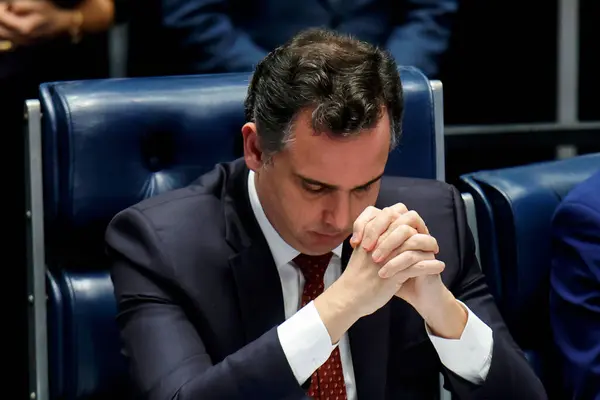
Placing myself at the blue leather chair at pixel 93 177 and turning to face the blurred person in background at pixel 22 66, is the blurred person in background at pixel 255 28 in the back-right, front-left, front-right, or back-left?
front-right

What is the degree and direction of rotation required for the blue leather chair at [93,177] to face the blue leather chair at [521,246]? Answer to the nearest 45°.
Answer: approximately 90° to its left

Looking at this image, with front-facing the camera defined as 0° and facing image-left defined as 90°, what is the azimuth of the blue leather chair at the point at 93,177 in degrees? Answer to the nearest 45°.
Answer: approximately 0°

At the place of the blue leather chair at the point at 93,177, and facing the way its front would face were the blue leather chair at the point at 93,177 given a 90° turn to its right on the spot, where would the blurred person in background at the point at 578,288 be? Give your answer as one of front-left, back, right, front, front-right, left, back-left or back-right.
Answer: back

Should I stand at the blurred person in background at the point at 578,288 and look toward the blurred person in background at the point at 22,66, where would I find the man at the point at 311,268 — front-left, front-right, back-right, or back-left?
front-left

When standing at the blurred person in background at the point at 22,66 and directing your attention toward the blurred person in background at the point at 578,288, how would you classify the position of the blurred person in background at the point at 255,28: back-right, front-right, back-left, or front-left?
front-left

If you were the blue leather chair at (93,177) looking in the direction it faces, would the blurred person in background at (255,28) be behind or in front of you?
behind
